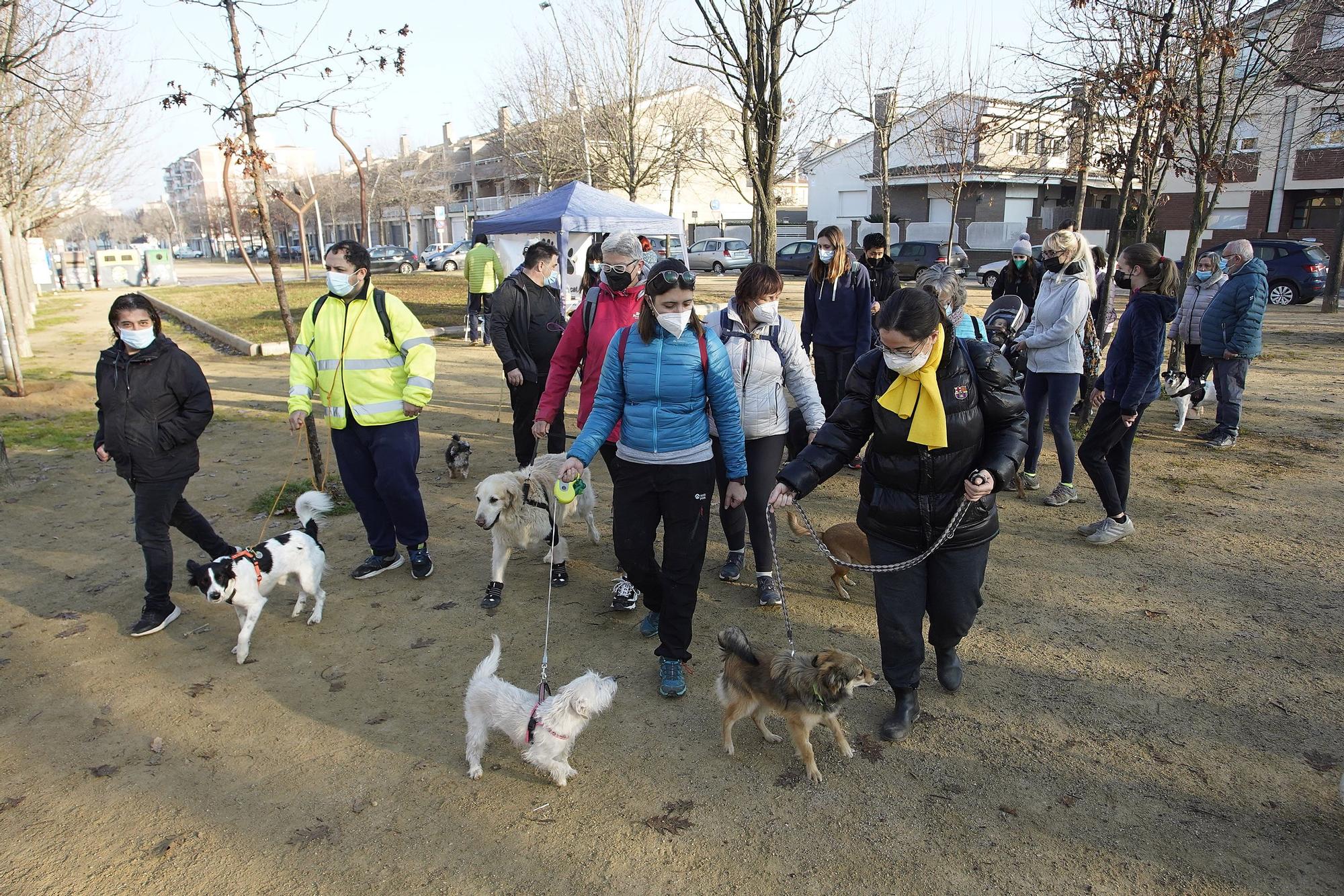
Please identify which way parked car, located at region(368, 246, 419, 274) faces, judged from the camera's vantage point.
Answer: facing to the left of the viewer

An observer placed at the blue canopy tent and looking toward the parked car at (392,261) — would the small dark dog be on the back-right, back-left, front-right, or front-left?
back-left

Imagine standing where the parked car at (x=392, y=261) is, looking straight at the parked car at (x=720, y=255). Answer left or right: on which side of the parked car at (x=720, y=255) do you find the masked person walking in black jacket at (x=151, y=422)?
right

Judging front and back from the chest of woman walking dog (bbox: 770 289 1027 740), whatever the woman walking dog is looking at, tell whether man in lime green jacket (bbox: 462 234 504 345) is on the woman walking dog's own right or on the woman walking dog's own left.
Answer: on the woman walking dog's own right

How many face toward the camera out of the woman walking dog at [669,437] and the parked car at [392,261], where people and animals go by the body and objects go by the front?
1

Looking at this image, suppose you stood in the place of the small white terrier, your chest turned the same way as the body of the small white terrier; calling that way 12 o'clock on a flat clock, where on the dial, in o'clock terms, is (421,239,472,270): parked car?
The parked car is roughly at 9 o'clock from the small white terrier.

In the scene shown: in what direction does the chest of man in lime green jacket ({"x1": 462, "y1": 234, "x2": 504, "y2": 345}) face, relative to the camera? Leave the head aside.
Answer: away from the camera

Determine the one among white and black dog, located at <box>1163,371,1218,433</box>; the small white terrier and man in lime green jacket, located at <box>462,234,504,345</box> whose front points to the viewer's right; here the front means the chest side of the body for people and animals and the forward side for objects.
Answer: the small white terrier

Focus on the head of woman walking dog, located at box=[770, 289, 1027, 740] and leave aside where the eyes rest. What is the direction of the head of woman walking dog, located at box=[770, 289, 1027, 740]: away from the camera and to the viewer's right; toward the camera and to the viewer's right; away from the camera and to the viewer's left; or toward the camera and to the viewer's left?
toward the camera and to the viewer's left

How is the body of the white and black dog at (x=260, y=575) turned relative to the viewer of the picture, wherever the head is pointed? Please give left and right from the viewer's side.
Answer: facing the viewer and to the left of the viewer

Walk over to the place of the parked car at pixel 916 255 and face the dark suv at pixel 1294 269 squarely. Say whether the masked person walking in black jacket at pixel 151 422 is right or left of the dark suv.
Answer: right

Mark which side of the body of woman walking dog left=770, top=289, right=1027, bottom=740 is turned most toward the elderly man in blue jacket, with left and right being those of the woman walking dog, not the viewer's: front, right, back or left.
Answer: back

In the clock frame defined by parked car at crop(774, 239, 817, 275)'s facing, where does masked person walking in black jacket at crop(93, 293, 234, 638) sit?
The masked person walking in black jacket is roughly at 9 o'clock from the parked car.

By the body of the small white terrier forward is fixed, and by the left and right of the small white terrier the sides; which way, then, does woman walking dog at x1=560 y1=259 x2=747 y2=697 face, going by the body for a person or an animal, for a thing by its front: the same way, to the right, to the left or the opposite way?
to the right

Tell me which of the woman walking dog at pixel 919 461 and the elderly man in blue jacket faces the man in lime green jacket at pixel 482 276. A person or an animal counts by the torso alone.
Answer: the elderly man in blue jacket

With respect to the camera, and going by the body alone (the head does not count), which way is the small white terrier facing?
to the viewer's right

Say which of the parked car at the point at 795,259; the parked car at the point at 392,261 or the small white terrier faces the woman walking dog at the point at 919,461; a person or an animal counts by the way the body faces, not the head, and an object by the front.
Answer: the small white terrier

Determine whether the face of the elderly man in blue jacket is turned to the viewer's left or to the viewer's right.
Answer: to the viewer's left

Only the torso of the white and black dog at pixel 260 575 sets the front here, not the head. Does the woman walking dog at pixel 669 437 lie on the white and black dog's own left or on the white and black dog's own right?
on the white and black dog's own left

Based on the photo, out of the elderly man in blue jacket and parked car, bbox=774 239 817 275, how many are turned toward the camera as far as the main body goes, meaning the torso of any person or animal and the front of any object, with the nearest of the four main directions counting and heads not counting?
0
